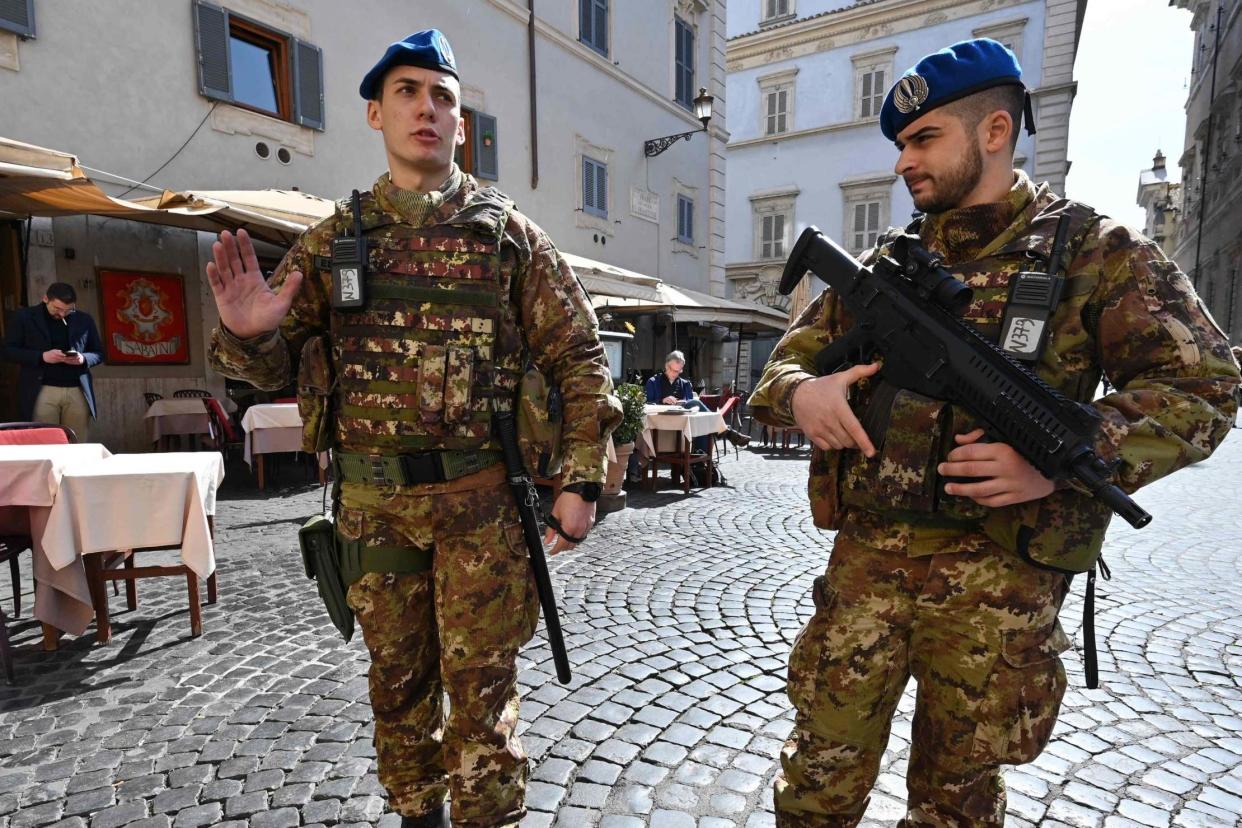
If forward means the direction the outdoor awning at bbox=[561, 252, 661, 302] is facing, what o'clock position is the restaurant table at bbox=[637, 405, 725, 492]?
The restaurant table is roughly at 1 o'clock from the outdoor awning.

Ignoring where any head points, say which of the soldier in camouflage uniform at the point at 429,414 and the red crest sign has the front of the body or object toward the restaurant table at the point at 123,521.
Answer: the red crest sign

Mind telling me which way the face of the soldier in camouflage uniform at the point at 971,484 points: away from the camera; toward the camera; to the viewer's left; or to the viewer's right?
to the viewer's left

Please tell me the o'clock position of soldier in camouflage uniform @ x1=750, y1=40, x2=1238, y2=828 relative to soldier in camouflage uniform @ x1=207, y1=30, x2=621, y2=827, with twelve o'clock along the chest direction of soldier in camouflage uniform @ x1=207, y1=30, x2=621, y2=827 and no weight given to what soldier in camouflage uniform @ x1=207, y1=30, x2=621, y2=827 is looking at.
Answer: soldier in camouflage uniform @ x1=750, y1=40, x2=1238, y2=828 is roughly at 10 o'clock from soldier in camouflage uniform @ x1=207, y1=30, x2=621, y2=827.

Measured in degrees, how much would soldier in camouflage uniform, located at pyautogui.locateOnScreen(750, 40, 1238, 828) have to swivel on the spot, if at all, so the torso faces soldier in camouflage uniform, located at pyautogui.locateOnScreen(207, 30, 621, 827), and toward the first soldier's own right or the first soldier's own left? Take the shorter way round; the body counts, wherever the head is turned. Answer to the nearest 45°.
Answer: approximately 45° to the first soldier's own right

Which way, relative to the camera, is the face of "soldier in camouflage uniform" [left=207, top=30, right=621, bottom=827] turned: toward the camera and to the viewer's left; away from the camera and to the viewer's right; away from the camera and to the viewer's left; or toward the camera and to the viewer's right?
toward the camera and to the viewer's right

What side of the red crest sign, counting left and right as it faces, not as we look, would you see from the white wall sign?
left

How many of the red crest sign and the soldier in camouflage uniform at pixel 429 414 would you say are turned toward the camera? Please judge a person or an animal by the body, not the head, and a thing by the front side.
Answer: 2

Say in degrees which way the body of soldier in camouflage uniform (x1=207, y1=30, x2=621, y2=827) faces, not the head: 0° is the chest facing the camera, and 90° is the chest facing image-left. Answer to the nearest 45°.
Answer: approximately 0°

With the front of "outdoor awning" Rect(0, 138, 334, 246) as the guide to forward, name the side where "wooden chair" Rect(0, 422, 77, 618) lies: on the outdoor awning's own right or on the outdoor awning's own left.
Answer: on the outdoor awning's own right

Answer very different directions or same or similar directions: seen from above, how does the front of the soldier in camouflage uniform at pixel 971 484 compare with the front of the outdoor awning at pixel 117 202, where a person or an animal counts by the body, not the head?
same or similar directions

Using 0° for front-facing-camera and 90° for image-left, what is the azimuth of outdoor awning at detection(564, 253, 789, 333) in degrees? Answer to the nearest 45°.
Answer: approximately 315°
